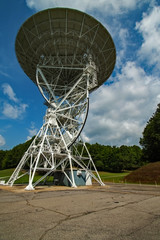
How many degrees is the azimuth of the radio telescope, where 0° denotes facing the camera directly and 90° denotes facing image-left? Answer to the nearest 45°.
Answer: approximately 180°
